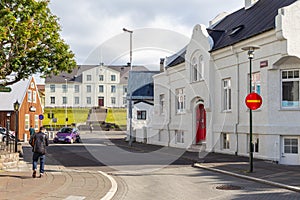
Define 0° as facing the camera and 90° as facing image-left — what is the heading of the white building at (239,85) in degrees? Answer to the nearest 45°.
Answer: approximately 45°

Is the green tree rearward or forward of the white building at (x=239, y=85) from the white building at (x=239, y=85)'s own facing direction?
forward

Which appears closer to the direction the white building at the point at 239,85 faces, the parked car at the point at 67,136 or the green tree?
the green tree

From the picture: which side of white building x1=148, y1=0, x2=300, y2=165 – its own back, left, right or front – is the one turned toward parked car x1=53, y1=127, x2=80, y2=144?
right
